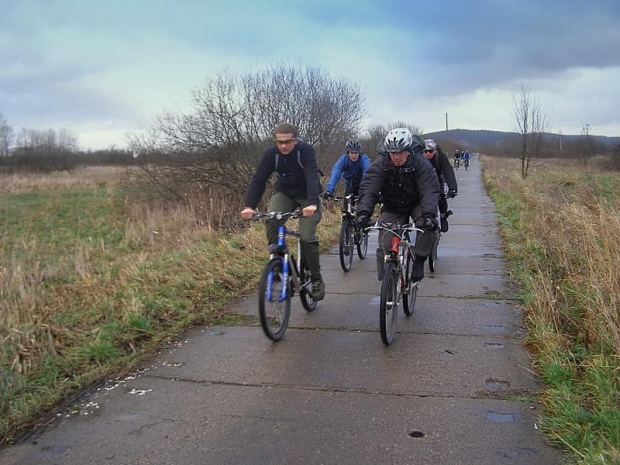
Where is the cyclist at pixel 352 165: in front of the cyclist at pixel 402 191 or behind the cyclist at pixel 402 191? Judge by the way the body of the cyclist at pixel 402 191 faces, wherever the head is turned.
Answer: behind

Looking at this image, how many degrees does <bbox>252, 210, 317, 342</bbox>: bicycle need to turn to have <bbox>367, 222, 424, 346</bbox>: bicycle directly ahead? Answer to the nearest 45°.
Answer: approximately 135° to its left

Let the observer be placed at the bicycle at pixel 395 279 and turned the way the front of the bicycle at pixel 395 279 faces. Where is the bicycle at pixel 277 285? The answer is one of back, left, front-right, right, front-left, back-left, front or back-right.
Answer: right

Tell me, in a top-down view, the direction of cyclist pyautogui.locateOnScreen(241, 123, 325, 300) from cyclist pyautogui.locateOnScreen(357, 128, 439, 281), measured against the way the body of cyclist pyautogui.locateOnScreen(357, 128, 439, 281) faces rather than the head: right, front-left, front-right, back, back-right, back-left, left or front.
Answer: right

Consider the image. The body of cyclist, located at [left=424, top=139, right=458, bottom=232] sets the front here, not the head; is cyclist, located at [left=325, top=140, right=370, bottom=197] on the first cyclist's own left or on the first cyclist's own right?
on the first cyclist's own right

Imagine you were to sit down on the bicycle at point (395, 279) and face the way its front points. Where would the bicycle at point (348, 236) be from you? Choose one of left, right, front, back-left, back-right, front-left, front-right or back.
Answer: back

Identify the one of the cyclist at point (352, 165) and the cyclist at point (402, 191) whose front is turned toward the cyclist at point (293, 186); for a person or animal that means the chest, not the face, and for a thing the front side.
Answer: the cyclist at point (352, 165)
